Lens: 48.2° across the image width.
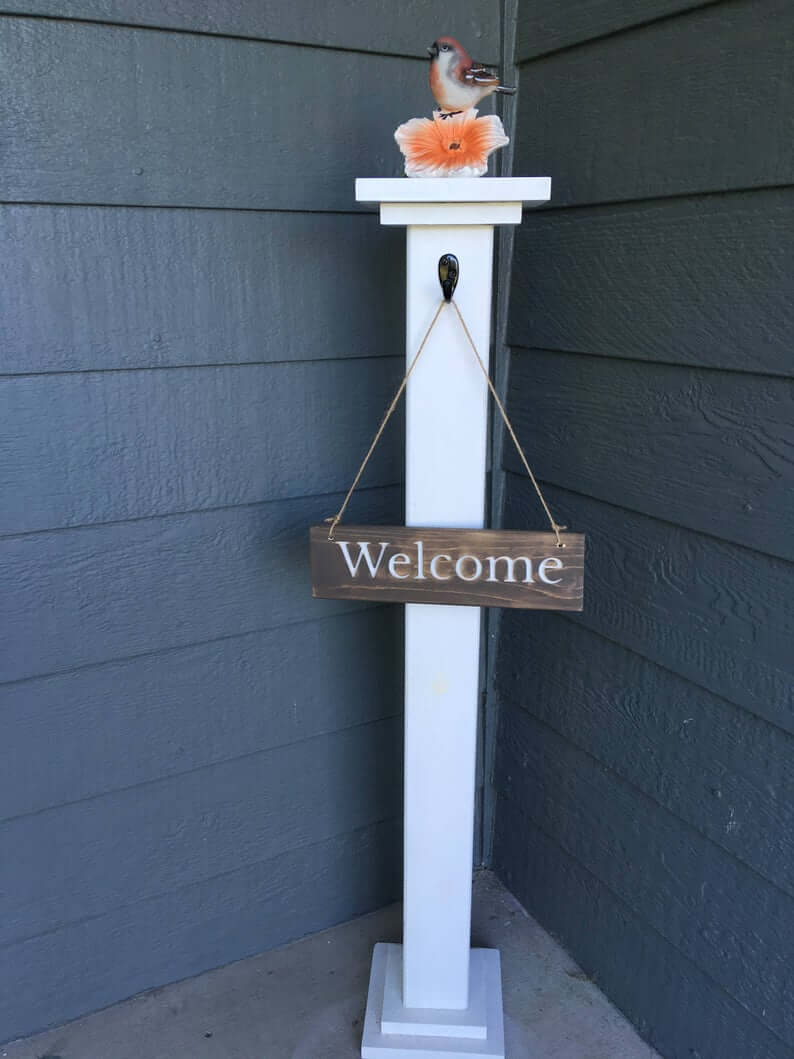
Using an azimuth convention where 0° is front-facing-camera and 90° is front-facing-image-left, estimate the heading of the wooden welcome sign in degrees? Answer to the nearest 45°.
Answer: approximately 0°
